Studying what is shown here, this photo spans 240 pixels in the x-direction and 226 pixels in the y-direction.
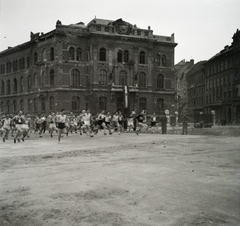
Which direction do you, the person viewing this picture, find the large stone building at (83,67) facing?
facing the viewer and to the right of the viewer
